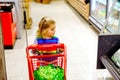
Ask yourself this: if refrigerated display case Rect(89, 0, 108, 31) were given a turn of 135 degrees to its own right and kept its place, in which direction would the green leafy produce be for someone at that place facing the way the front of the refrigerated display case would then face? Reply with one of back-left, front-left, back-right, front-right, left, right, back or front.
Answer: back

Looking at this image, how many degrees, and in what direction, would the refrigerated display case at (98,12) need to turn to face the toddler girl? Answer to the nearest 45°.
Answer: approximately 45° to its left

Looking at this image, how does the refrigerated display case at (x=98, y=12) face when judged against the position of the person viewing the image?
facing the viewer and to the left of the viewer

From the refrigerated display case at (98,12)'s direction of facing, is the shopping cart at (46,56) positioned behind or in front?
in front
